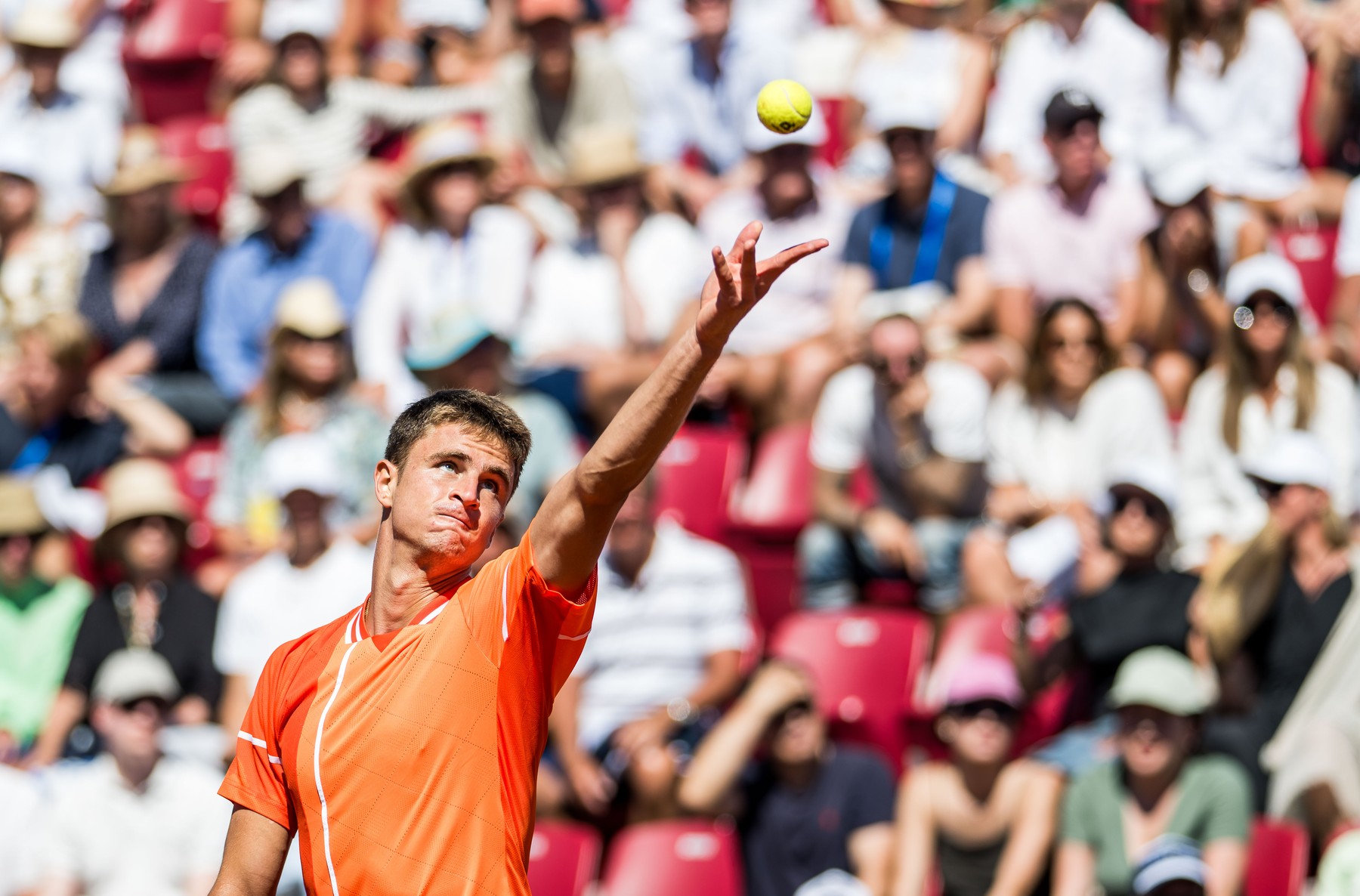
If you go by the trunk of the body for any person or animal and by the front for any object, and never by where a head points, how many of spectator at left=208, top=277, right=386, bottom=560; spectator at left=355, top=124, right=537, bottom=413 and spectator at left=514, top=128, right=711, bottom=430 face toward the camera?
3

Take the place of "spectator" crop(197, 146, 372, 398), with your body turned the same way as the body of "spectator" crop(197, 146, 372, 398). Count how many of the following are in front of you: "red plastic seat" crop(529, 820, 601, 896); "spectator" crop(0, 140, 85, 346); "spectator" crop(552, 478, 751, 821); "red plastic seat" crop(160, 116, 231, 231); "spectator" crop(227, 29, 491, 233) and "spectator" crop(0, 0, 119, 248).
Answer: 2

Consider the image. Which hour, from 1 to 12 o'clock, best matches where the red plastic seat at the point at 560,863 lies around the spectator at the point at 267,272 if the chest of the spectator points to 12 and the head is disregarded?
The red plastic seat is roughly at 12 o'clock from the spectator.

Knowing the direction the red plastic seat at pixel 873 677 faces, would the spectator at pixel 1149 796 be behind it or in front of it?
in front

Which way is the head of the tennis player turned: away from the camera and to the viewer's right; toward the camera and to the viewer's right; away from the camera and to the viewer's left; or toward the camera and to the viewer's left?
toward the camera and to the viewer's right

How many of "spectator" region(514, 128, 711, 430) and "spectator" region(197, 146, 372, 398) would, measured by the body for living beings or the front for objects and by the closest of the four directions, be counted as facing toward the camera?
2

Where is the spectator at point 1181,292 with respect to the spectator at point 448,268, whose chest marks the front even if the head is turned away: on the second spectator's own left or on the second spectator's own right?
on the second spectator's own left

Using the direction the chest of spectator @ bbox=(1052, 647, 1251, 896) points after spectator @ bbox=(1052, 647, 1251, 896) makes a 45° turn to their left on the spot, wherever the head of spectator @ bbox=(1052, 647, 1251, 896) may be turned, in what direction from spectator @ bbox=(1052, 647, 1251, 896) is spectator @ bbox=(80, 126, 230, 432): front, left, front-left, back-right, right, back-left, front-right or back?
back

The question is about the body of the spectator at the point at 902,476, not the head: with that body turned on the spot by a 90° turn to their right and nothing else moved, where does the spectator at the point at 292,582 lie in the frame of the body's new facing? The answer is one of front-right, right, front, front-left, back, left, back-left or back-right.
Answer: front
